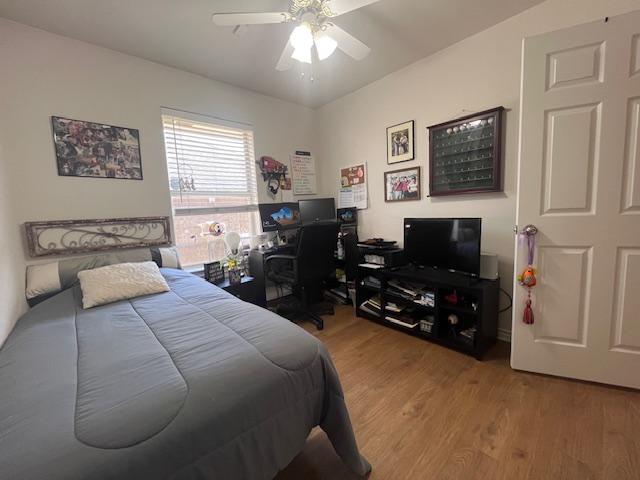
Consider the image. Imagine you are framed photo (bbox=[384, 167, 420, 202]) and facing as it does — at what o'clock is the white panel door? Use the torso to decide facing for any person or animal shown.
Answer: The white panel door is roughly at 9 o'clock from the framed photo.

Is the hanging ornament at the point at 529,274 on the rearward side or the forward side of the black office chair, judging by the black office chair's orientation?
on the rearward side

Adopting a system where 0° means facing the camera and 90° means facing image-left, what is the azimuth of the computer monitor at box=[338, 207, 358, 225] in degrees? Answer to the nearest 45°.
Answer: approximately 45°

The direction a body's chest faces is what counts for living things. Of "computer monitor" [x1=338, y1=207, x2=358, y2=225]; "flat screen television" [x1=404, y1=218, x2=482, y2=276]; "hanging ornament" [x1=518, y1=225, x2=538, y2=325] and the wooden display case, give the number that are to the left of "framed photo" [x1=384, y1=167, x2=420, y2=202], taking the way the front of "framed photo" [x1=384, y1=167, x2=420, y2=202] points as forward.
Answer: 3

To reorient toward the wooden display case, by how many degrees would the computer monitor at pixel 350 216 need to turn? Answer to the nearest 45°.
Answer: approximately 90° to its left

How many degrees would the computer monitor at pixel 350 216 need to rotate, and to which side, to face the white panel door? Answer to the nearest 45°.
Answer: approximately 90° to its left

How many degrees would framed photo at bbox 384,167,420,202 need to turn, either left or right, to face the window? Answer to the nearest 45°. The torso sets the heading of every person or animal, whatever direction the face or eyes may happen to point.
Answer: approximately 45° to its right

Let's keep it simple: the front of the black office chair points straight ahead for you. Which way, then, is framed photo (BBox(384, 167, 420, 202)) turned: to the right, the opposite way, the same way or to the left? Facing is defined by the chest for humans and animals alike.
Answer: to the left
